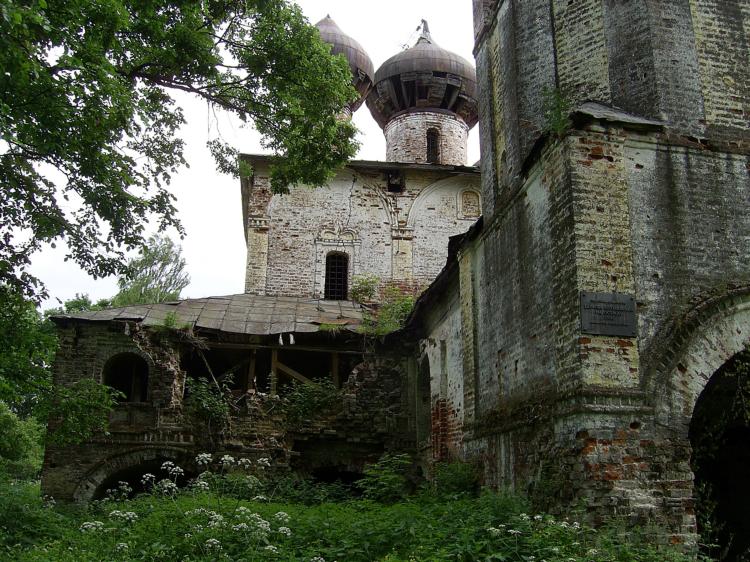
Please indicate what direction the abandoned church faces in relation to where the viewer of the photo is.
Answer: facing the viewer

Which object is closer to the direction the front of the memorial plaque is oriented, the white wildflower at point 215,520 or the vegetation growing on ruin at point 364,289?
the white wildflower

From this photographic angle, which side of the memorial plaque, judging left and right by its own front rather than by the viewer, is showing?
front

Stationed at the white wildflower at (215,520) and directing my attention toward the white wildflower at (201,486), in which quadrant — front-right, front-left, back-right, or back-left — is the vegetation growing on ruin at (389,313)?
front-right

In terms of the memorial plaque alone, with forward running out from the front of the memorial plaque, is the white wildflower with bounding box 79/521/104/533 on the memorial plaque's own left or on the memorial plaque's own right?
on the memorial plaque's own right

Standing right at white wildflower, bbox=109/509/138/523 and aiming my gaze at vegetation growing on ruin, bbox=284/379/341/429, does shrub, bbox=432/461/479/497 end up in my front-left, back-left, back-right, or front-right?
front-right

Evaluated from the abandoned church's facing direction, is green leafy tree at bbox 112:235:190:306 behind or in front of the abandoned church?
behind

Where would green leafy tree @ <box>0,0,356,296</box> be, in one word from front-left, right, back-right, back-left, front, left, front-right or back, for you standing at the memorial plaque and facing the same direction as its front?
right
